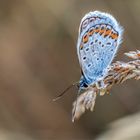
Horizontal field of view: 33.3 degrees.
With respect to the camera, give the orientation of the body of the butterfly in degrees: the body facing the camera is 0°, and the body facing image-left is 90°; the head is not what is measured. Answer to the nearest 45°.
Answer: approximately 90°
